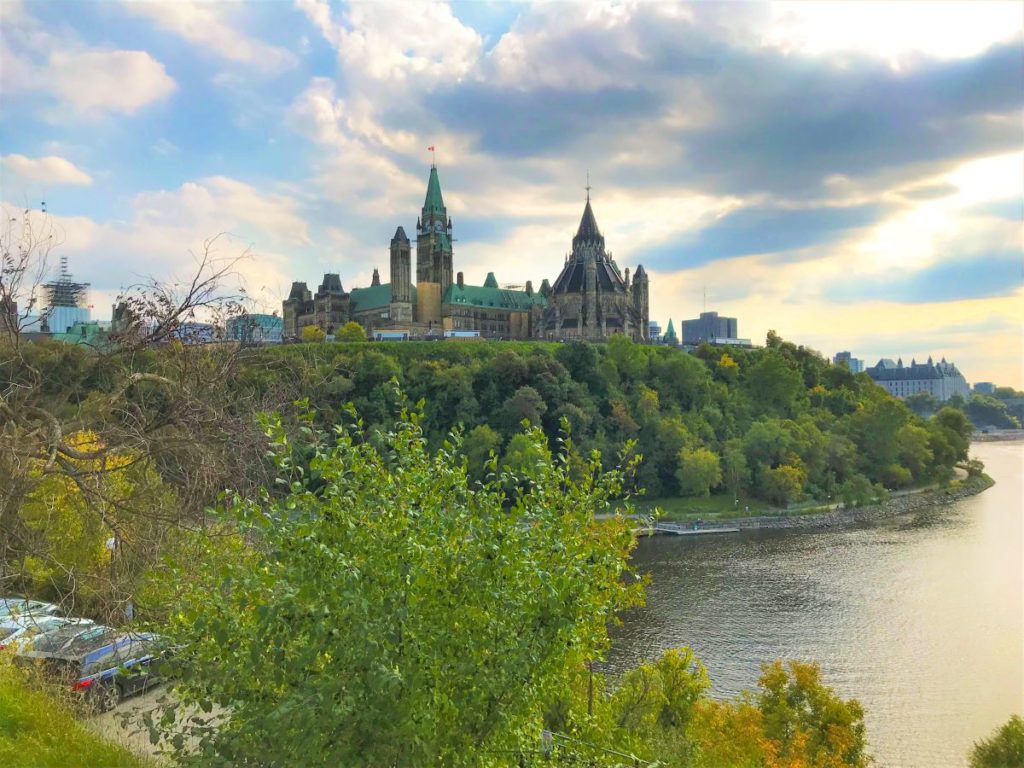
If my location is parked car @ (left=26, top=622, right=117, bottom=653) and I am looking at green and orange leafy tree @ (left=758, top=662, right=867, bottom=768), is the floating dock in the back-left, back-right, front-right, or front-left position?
front-left

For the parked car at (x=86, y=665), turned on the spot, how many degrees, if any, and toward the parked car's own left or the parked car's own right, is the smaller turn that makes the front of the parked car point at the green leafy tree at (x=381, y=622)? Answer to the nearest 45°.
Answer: approximately 135° to the parked car's own right

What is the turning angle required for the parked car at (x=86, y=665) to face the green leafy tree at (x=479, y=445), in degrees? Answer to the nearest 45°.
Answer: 0° — it already faces it

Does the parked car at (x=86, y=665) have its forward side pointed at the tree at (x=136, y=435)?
no

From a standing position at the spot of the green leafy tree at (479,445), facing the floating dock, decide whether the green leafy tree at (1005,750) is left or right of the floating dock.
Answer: right

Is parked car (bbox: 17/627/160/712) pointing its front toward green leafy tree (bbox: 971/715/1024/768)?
no

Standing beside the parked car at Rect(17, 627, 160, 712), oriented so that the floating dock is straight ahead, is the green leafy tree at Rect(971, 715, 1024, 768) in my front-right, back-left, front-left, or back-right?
front-right

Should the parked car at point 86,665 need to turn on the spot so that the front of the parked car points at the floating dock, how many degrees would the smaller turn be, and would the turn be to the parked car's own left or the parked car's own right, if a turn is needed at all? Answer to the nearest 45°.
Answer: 0° — it already faces it

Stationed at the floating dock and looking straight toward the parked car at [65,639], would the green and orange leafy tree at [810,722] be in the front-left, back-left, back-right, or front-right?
front-left

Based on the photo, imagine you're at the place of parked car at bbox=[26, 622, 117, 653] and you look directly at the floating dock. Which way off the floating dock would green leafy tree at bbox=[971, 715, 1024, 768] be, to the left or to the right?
right

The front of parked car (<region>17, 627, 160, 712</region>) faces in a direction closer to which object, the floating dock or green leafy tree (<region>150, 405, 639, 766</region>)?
the floating dock

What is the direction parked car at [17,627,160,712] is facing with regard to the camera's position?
facing away from the viewer and to the right of the viewer
